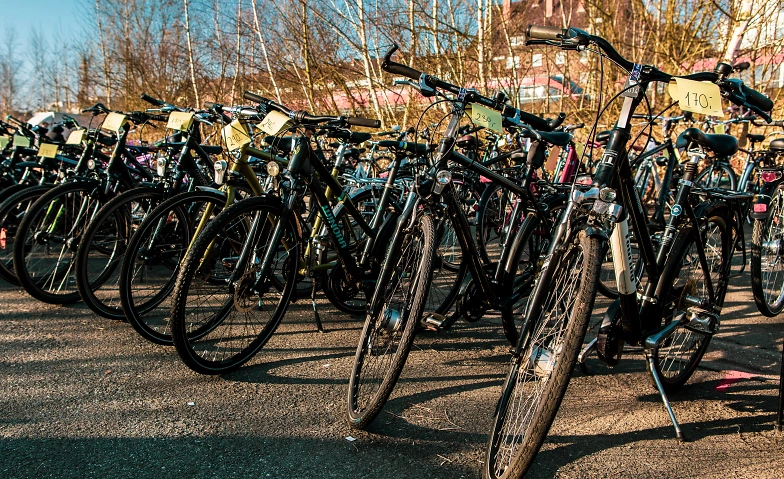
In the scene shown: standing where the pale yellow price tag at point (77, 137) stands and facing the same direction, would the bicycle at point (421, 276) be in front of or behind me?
in front

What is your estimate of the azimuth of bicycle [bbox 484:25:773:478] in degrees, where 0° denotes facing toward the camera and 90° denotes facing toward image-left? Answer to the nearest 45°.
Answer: approximately 45°

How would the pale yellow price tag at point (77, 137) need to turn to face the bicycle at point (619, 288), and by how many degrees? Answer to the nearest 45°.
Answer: approximately 45° to its left

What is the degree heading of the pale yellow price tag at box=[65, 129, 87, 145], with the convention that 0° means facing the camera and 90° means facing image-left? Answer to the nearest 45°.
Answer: approximately 0°

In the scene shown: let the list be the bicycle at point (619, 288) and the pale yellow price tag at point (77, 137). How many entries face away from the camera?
0

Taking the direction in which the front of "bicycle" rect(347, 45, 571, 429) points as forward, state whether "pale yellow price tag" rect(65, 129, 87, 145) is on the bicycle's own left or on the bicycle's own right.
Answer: on the bicycle's own right

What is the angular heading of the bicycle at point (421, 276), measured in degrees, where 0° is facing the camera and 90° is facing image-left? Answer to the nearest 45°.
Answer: approximately 45°

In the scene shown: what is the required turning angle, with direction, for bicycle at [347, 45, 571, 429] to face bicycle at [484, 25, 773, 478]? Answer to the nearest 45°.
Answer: approximately 135° to its left

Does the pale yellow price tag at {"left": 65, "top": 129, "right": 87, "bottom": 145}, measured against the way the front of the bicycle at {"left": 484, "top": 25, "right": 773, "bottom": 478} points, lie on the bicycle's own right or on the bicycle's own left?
on the bicycle's own right

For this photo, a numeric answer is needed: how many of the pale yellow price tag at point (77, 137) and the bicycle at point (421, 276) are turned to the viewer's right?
0

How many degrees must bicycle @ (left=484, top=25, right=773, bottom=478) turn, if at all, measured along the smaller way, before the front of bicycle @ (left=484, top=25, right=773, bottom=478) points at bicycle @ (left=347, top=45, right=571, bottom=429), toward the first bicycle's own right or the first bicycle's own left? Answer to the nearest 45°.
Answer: approximately 45° to the first bicycle's own right
